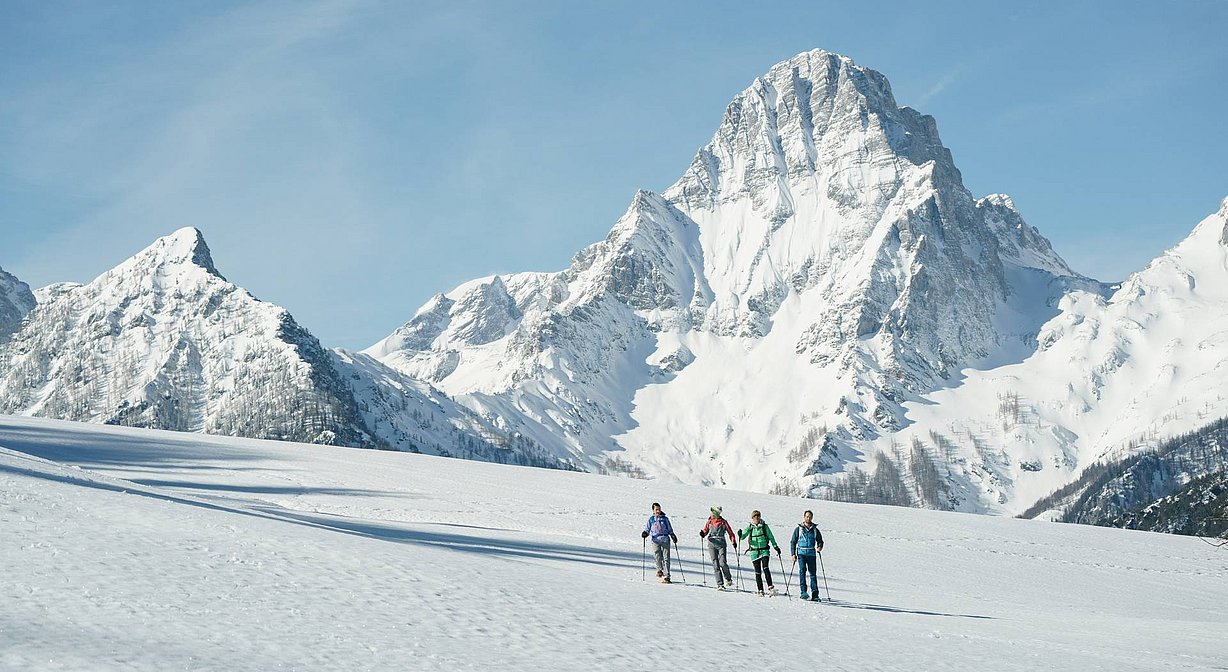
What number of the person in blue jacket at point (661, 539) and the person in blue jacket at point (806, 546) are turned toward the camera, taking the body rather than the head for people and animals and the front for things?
2

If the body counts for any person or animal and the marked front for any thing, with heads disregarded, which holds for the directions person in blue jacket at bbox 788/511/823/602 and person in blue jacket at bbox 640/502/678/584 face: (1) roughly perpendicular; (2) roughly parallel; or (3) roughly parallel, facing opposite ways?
roughly parallel

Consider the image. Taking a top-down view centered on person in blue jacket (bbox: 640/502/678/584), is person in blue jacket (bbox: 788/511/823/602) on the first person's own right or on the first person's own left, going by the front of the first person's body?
on the first person's own left

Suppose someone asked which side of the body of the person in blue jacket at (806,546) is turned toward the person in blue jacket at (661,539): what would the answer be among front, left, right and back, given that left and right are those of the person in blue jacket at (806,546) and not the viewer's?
right

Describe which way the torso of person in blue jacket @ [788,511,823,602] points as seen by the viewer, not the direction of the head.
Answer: toward the camera
